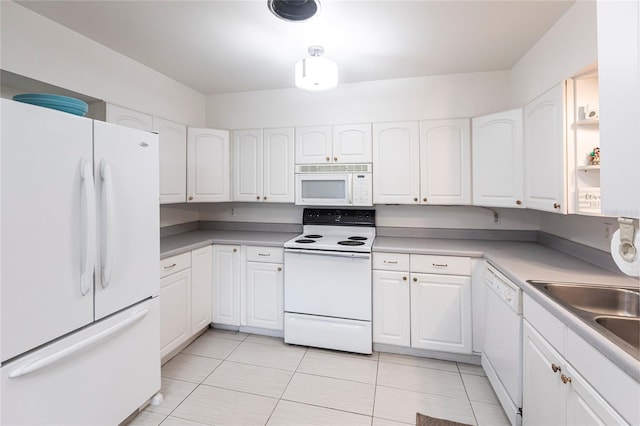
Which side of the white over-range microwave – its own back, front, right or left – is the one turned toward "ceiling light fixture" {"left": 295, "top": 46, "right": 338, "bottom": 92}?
front

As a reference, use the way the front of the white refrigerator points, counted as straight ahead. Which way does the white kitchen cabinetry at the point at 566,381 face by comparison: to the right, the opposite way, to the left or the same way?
the opposite way

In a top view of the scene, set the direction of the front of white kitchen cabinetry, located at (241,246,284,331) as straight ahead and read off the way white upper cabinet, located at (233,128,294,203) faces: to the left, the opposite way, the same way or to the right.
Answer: the same way

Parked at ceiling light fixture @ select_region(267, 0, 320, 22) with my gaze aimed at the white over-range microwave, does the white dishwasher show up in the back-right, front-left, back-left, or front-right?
front-right

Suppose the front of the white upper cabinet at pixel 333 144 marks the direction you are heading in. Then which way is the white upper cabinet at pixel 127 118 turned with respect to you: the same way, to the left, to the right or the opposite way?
to the left

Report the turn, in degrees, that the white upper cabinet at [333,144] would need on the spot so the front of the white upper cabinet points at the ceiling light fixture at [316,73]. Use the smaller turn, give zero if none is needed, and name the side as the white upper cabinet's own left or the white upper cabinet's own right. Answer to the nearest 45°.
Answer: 0° — it already faces it

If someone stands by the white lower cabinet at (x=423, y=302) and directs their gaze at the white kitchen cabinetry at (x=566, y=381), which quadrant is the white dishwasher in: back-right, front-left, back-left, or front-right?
front-left

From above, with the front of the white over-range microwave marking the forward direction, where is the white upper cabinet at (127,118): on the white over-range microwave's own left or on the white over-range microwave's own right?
on the white over-range microwave's own right

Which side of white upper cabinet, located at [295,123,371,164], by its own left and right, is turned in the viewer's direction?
front

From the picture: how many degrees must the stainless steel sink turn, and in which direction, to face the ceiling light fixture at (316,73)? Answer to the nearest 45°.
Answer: approximately 45° to its right

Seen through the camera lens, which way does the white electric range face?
facing the viewer

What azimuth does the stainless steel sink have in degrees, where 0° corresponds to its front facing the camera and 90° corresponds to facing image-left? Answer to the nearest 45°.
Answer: approximately 45°

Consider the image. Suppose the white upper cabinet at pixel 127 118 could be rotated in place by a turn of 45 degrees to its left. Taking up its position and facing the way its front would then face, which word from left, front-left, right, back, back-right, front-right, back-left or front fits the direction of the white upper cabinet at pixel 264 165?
front

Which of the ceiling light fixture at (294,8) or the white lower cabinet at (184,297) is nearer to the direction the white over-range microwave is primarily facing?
the ceiling light fixture
